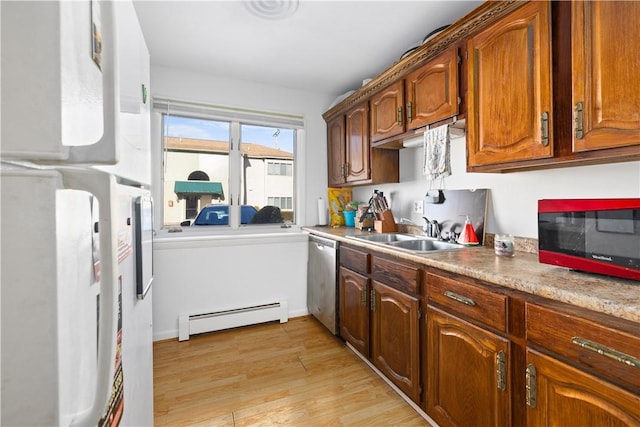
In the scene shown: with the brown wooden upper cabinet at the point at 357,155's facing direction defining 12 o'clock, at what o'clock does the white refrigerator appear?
The white refrigerator is roughly at 11 o'clock from the brown wooden upper cabinet.

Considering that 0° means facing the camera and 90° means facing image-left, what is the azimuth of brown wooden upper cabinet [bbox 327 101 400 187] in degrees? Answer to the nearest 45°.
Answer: approximately 45°
